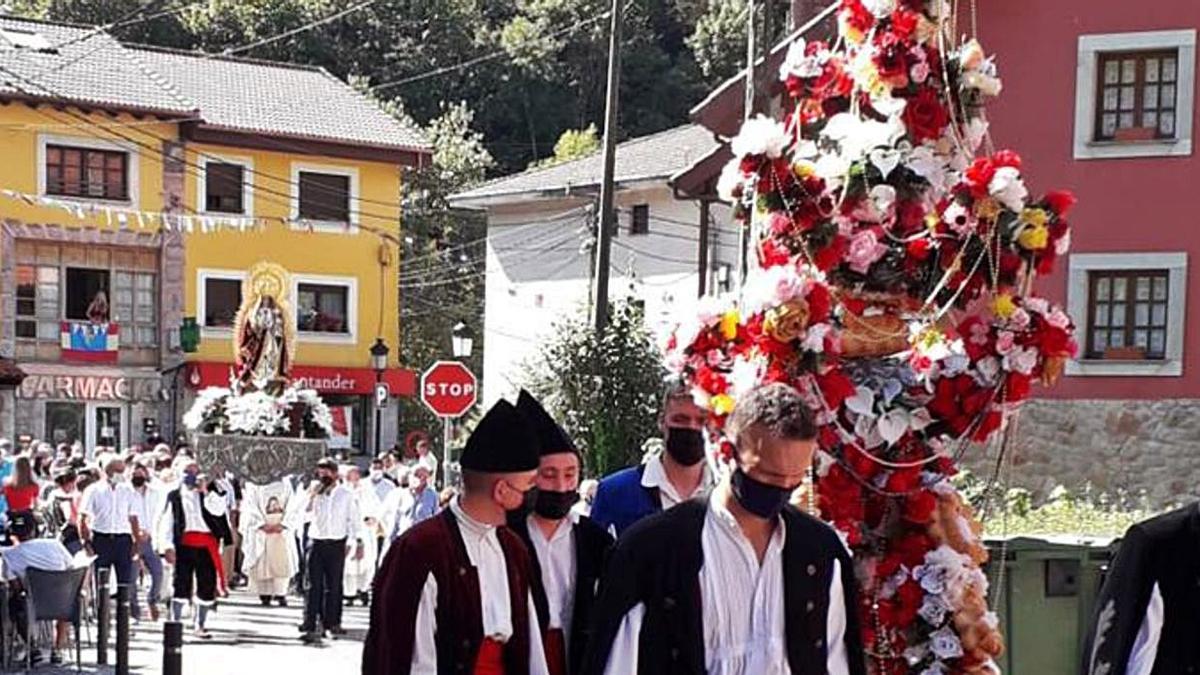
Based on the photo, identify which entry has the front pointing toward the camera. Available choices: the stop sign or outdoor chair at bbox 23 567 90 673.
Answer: the stop sign

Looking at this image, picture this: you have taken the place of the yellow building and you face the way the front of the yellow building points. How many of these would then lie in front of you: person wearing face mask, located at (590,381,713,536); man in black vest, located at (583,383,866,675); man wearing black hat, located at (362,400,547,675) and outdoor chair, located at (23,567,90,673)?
4

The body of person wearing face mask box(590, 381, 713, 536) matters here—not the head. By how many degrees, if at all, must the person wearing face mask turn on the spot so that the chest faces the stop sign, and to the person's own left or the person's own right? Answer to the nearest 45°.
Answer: approximately 180°

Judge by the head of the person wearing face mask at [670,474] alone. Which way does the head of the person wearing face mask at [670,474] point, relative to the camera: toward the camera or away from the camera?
toward the camera

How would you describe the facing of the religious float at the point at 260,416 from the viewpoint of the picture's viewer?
facing the viewer

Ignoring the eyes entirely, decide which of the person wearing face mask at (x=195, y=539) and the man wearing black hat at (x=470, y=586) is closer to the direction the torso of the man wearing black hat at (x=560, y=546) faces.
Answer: the man wearing black hat

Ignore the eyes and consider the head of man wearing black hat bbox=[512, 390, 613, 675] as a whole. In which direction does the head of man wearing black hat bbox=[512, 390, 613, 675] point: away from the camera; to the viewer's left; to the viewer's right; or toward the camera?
toward the camera

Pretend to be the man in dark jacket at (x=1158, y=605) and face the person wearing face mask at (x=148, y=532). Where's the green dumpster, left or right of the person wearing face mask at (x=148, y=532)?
right

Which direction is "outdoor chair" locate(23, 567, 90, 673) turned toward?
away from the camera

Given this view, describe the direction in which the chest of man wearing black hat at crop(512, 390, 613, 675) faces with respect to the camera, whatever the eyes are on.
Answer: toward the camera

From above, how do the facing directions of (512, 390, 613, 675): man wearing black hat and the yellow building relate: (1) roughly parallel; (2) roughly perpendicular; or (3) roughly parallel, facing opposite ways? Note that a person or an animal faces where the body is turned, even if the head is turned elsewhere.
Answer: roughly parallel

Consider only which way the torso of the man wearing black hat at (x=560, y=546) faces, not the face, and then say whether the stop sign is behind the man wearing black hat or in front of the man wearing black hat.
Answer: behind

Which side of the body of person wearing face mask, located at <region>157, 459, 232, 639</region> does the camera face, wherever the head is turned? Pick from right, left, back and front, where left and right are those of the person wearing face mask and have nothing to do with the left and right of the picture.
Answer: front

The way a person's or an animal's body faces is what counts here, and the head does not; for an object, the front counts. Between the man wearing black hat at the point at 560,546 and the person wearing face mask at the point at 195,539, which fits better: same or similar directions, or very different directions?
same or similar directions

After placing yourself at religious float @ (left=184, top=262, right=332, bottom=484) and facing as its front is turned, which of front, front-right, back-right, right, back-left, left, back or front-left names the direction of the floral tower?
front

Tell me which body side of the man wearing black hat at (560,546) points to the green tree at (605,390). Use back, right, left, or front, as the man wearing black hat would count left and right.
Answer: back

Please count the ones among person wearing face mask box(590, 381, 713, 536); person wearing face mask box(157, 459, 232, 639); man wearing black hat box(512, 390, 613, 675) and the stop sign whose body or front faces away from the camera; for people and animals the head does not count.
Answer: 0
